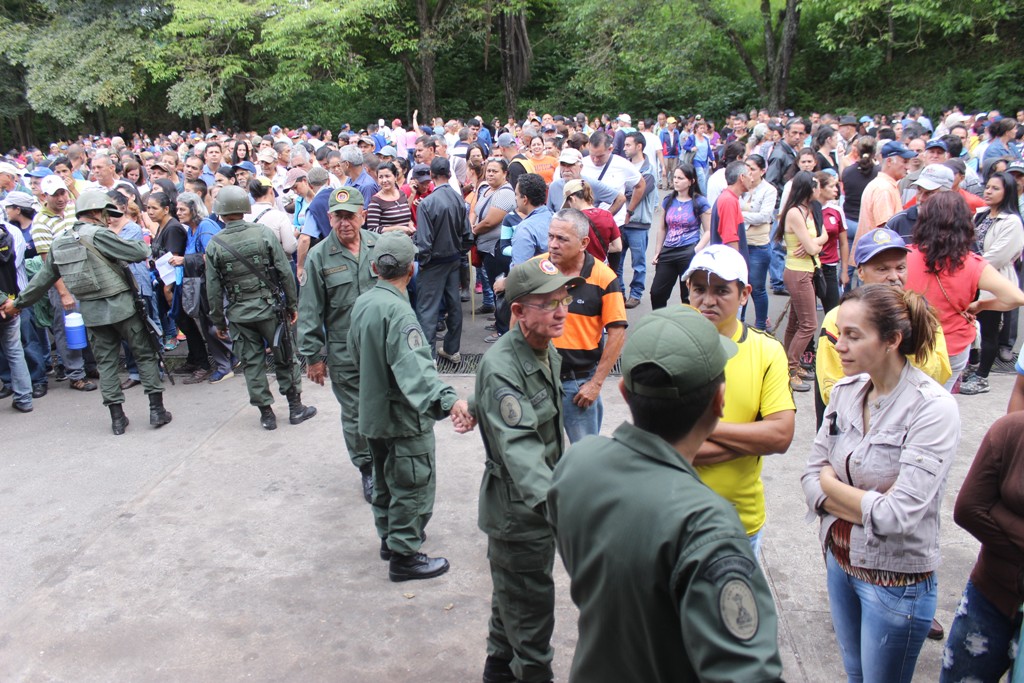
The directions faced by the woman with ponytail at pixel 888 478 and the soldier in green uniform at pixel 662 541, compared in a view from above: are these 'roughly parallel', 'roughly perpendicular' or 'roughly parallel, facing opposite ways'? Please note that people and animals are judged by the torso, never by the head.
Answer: roughly parallel, facing opposite ways

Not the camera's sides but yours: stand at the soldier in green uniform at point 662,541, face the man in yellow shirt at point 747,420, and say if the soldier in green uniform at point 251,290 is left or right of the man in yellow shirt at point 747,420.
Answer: left

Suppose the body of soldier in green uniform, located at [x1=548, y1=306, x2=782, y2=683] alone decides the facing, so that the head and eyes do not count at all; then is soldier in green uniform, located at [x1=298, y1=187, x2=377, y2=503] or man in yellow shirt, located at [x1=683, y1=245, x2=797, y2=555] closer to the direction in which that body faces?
the man in yellow shirt

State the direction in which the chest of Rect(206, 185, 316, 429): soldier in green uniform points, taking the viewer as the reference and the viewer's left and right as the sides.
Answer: facing away from the viewer

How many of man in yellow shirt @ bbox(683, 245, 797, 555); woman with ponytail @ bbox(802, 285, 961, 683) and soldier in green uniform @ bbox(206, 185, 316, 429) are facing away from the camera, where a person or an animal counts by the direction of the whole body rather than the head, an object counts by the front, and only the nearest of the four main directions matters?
1

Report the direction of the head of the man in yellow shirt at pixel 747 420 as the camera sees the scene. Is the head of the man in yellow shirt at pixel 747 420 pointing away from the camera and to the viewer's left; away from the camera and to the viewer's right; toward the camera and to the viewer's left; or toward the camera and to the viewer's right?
toward the camera and to the viewer's left

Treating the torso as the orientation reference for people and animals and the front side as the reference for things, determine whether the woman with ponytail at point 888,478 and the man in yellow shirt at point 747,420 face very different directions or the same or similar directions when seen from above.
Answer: same or similar directions

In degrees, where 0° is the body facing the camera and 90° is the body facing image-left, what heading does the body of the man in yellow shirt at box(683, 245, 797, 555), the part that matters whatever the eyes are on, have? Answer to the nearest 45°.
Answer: approximately 45°

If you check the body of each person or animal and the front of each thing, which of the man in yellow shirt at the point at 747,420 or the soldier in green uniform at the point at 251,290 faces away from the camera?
the soldier in green uniform

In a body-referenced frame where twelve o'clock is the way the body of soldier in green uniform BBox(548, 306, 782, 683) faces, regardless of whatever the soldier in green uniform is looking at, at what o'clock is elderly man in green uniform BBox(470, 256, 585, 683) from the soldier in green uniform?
The elderly man in green uniform is roughly at 10 o'clock from the soldier in green uniform.

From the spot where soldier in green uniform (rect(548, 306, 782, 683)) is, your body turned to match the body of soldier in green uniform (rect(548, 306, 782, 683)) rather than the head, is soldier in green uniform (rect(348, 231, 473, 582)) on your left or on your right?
on your left

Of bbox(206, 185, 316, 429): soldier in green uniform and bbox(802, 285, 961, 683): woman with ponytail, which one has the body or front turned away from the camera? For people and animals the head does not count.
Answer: the soldier in green uniform

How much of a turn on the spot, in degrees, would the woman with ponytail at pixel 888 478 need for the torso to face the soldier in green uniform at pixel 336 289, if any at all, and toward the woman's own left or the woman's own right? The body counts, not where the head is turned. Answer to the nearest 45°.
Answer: approximately 90° to the woman's own right

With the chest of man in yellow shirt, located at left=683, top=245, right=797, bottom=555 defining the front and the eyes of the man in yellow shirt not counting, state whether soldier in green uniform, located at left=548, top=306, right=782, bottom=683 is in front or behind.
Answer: in front
